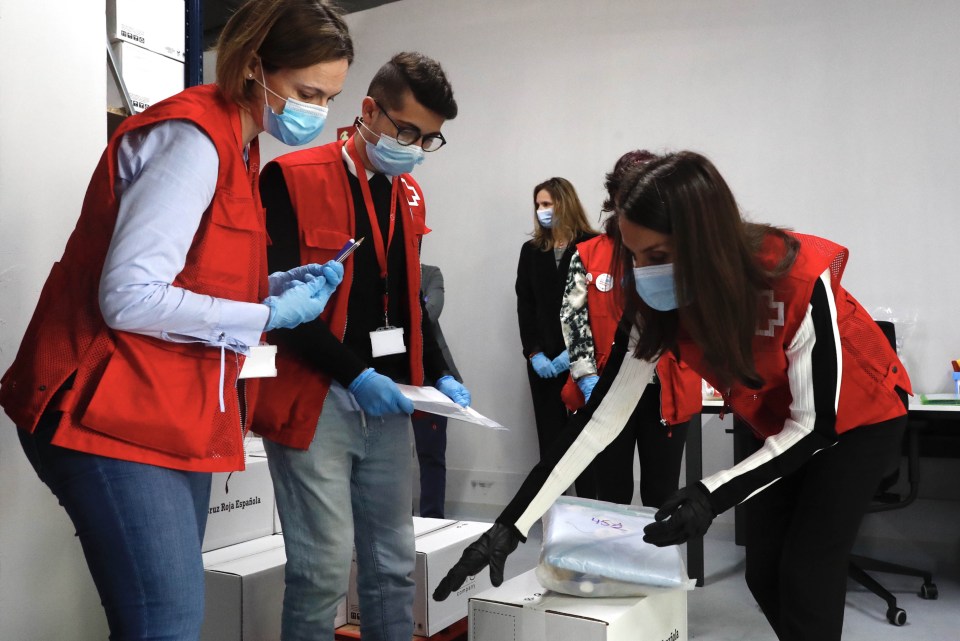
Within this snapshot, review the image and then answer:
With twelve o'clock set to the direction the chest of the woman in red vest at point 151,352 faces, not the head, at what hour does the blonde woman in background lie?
The blonde woman in background is roughly at 10 o'clock from the woman in red vest.

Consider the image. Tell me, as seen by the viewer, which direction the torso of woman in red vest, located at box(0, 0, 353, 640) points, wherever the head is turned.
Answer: to the viewer's right

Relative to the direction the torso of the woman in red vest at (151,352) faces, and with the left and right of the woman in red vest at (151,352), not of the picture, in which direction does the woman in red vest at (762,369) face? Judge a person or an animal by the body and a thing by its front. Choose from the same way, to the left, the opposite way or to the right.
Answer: the opposite way

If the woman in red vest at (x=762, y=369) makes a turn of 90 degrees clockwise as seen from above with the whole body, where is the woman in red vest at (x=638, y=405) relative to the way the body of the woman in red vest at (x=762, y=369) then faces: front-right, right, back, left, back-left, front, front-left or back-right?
front-right

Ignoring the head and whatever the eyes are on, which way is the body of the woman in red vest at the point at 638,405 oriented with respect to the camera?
toward the camera

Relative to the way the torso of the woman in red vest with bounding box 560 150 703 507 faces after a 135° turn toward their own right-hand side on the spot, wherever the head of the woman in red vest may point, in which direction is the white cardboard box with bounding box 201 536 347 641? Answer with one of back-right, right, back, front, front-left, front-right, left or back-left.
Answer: left

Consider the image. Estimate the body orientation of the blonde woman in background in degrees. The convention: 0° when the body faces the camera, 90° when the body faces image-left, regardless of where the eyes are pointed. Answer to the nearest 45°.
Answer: approximately 45°

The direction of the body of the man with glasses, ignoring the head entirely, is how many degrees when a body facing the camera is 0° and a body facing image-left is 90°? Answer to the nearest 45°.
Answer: approximately 315°

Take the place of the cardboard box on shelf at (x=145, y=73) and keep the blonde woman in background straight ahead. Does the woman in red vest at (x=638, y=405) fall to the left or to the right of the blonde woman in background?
right
